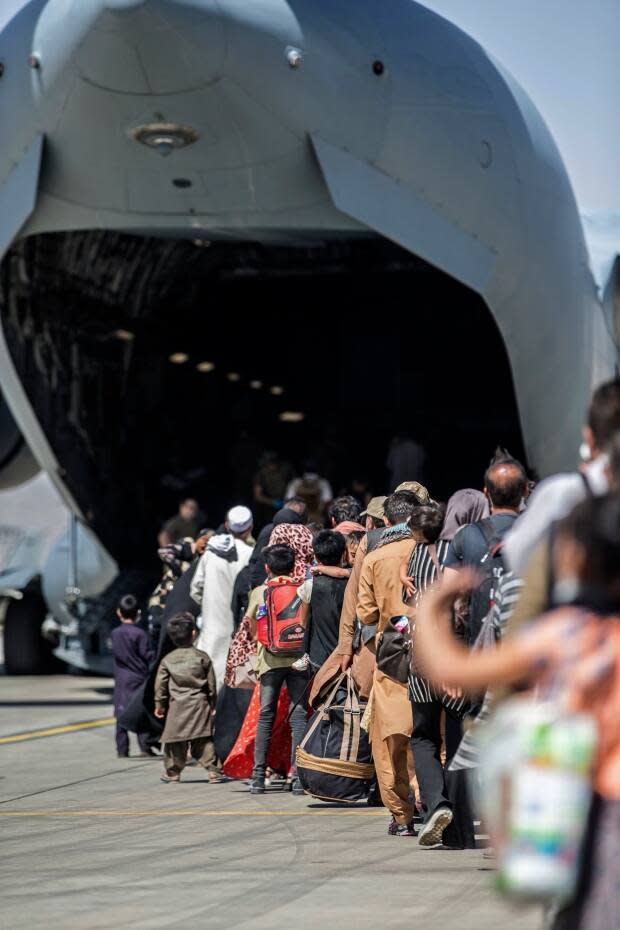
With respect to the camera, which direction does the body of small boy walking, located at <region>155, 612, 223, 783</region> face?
away from the camera

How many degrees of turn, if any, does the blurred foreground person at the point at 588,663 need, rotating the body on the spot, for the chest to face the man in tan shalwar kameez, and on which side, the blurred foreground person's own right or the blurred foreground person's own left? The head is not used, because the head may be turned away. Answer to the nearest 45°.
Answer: approximately 45° to the blurred foreground person's own right

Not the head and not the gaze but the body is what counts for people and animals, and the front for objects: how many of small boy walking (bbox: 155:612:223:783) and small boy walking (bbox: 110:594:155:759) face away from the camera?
2

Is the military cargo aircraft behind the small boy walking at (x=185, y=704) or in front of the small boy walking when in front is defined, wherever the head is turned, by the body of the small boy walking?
in front

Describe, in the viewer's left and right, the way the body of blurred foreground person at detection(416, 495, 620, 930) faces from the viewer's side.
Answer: facing away from the viewer and to the left of the viewer

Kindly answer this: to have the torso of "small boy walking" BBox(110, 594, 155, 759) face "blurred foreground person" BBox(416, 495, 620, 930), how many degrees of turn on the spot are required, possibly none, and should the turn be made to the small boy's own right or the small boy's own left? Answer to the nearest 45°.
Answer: approximately 180°

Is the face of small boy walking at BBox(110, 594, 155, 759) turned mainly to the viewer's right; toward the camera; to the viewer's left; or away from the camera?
away from the camera

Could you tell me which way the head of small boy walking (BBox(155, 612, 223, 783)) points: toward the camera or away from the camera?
away from the camera

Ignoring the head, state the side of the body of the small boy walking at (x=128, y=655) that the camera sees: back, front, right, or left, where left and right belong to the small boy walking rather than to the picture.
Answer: back
